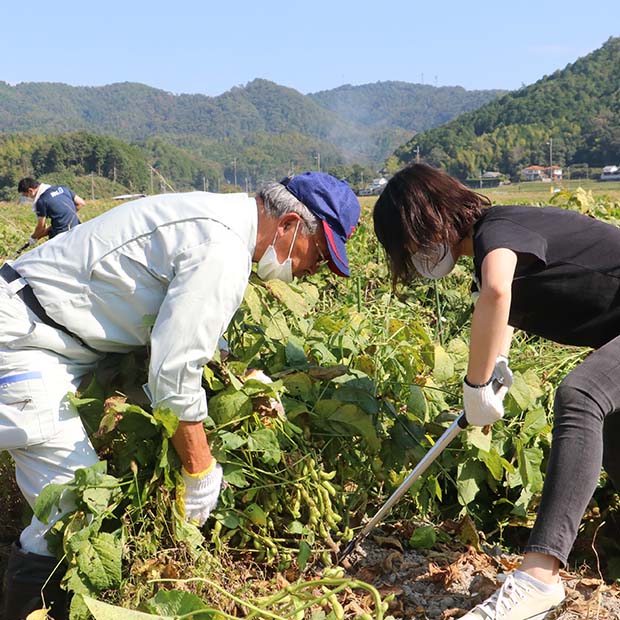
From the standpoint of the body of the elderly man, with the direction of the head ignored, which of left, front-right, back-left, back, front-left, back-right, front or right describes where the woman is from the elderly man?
front

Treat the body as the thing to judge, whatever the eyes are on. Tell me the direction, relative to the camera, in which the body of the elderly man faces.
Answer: to the viewer's right

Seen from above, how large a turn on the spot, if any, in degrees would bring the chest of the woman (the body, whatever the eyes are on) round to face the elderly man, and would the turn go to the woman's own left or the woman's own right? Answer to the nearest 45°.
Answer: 0° — they already face them

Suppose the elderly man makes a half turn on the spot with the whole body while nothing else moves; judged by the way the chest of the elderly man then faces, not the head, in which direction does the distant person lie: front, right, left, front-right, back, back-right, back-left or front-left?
right

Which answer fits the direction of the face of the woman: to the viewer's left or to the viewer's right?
to the viewer's left

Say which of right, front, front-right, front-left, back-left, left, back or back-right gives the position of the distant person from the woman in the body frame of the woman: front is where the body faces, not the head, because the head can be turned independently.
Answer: front-right

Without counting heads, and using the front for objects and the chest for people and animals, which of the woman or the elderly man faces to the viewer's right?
the elderly man

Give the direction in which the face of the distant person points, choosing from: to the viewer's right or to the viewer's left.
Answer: to the viewer's left

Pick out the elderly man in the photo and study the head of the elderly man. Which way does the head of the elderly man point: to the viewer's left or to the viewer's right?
to the viewer's right

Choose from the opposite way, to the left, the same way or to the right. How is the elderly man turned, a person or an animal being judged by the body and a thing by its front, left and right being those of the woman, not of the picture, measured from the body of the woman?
the opposite way

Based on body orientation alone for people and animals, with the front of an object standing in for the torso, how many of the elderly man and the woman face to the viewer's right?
1

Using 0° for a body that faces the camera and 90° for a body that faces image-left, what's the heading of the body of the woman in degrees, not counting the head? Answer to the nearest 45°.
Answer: approximately 90°
